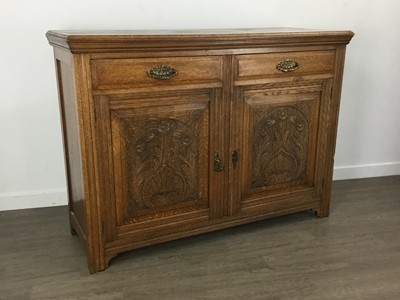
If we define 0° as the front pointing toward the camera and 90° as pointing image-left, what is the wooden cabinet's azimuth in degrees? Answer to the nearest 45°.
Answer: approximately 315°
